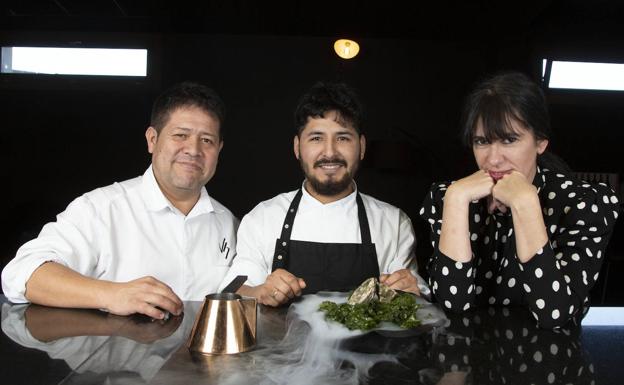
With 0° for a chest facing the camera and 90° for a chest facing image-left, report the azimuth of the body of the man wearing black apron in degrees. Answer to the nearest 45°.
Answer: approximately 0°

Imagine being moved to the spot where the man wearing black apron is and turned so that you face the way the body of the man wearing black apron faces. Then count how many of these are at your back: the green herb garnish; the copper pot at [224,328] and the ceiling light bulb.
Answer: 1

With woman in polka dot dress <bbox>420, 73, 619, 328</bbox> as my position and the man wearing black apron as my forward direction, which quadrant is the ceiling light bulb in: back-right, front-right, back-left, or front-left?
front-right

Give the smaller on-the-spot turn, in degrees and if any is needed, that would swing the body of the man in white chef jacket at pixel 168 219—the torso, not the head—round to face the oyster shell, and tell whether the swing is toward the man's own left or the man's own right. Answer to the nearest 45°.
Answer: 0° — they already face it

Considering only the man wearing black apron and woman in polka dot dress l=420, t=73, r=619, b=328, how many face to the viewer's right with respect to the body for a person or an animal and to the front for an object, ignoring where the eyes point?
0

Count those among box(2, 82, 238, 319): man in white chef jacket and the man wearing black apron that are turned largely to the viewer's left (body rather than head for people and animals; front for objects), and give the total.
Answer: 0

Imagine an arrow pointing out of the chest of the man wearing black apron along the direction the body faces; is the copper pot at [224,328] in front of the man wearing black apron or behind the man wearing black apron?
in front

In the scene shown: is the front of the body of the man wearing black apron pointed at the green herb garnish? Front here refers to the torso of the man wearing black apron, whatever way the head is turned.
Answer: yes

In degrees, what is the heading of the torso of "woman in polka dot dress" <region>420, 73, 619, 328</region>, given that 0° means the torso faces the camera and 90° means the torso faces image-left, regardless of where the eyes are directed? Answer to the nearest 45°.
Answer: approximately 45°

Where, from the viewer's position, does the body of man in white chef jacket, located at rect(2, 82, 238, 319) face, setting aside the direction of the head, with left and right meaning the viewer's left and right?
facing the viewer and to the right of the viewer

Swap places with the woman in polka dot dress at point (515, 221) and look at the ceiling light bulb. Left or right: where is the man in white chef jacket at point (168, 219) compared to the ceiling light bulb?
left

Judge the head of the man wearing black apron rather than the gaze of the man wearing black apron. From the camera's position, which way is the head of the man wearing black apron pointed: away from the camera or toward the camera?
toward the camera
